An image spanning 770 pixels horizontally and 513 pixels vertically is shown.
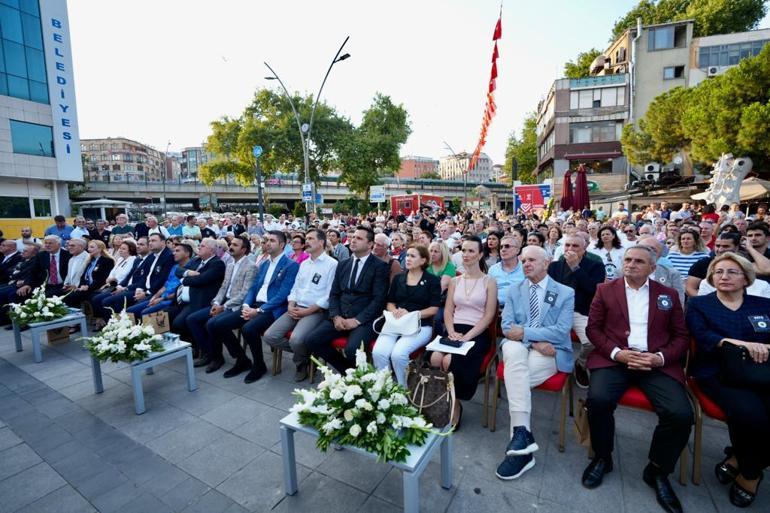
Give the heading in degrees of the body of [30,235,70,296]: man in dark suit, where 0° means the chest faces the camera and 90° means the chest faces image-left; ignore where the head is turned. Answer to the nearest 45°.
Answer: approximately 45°

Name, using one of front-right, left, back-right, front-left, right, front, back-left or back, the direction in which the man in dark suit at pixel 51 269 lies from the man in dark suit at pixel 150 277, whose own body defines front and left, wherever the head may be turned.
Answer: right

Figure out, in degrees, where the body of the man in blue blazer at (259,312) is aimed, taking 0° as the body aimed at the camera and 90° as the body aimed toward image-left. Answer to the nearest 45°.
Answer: approximately 45°

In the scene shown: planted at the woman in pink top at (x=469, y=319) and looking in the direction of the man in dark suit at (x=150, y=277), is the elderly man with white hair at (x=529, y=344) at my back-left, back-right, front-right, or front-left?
back-left

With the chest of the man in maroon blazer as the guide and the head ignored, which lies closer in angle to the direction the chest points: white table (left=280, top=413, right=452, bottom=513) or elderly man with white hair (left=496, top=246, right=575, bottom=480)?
the white table

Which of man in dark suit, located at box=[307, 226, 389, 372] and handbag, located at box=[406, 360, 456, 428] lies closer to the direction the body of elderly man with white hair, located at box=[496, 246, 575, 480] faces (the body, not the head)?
the handbag

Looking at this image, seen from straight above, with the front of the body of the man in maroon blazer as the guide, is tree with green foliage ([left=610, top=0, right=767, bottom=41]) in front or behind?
behind

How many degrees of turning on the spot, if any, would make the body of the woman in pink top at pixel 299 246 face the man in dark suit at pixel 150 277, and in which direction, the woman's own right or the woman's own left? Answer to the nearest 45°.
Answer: approximately 45° to the woman's own right

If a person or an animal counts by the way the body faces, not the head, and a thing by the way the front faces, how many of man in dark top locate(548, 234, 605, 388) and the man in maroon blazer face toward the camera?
2

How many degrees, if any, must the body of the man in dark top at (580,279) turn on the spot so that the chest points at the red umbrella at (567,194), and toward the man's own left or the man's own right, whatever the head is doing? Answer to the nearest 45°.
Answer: approximately 180°
